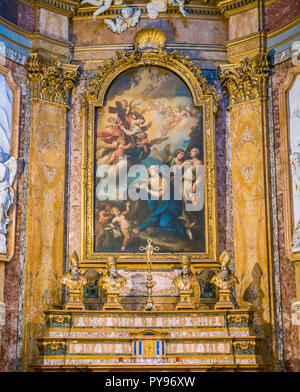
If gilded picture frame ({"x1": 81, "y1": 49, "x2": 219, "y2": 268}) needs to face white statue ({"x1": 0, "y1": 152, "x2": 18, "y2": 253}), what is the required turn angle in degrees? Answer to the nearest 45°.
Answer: approximately 90° to its right

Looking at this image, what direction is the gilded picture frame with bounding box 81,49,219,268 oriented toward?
toward the camera

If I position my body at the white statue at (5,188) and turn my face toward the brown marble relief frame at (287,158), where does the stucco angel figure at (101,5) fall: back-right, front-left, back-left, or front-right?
front-left

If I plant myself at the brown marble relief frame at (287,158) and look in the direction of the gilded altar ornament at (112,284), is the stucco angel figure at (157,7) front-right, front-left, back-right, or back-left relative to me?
front-right
